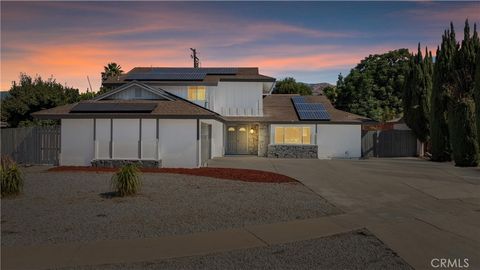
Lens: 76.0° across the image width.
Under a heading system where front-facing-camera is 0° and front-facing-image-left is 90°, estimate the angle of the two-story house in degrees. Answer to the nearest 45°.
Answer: approximately 0°

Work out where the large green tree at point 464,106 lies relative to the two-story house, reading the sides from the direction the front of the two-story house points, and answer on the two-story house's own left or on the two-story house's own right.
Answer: on the two-story house's own left

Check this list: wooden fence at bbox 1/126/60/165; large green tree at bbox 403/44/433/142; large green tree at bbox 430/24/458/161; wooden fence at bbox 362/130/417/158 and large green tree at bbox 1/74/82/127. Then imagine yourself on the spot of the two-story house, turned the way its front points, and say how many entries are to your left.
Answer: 3

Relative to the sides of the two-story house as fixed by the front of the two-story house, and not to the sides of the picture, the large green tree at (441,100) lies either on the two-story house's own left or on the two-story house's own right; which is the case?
on the two-story house's own left

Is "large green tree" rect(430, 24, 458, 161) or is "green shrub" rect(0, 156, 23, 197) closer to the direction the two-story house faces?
the green shrub

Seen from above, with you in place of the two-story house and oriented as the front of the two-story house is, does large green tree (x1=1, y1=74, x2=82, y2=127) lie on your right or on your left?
on your right

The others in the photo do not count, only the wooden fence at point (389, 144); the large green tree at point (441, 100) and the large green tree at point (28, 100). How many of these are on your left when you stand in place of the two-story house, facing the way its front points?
2

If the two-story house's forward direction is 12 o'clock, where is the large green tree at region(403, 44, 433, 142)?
The large green tree is roughly at 9 o'clock from the two-story house.
